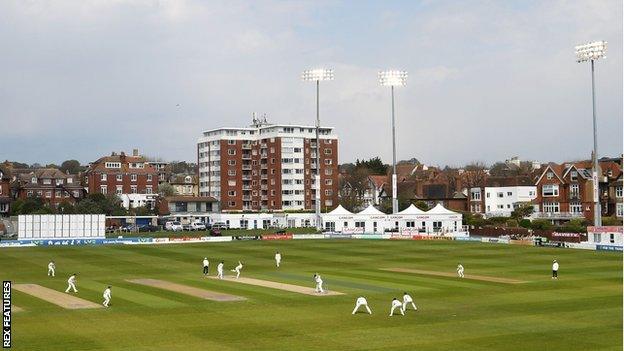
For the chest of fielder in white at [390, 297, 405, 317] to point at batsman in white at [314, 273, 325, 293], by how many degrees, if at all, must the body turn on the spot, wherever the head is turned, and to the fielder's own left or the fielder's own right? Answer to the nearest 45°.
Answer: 0° — they already face them

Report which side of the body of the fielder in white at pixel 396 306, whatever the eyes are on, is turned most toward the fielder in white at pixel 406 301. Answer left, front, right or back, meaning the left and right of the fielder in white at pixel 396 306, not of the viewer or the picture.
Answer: right

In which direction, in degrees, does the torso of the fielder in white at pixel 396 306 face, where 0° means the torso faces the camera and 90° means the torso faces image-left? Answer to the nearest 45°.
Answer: approximately 135°
